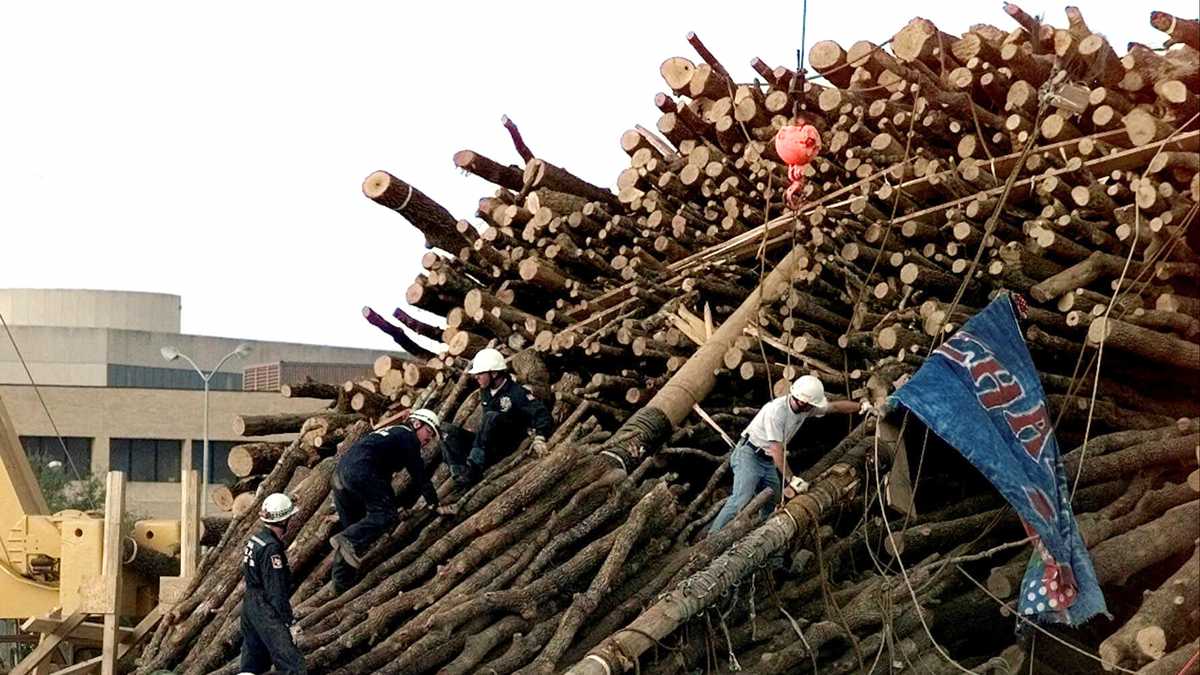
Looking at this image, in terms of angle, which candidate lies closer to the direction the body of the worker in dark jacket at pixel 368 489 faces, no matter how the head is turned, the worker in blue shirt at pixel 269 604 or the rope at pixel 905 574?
the rope

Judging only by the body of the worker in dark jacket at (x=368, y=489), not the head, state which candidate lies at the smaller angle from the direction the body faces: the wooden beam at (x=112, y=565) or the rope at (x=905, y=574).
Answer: the rope

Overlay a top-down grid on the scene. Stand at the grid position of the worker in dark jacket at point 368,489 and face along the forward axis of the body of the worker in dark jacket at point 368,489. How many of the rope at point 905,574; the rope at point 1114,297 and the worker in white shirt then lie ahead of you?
3

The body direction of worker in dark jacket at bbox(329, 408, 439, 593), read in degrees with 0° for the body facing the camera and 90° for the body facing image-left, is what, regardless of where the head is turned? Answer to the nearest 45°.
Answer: approximately 270°

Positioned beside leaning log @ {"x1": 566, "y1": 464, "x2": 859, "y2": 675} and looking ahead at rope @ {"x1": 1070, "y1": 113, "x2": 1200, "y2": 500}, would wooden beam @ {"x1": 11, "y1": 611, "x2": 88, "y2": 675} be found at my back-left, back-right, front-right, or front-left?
back-left

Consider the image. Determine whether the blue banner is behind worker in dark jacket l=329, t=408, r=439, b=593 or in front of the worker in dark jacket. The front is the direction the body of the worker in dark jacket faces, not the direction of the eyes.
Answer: in front

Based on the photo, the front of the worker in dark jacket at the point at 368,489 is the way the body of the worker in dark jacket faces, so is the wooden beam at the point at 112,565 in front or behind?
behind

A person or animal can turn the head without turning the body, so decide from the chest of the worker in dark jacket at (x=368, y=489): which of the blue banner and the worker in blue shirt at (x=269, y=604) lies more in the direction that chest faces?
the blue banner

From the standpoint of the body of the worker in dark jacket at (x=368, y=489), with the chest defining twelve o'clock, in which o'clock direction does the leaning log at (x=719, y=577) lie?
The leaning log is roughly at 1 o'clock from the worker in dark jacket.

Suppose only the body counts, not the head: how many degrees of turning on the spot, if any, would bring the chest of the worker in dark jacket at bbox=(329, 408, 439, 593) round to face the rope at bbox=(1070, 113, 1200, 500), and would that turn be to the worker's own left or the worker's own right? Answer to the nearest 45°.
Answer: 0° — they already face it

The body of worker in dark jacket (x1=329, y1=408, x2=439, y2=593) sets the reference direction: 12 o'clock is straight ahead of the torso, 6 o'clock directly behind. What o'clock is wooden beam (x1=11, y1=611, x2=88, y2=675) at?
The wooden beam is roughly at 7 o'clock from the worker in dark jacket.

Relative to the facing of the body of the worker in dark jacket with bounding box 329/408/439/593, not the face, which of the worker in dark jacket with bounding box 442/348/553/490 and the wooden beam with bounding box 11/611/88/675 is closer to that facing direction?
the worker in dark jacket

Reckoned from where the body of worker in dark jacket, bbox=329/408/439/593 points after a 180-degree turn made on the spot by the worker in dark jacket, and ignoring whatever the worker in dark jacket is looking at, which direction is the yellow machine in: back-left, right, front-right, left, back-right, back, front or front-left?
front-right

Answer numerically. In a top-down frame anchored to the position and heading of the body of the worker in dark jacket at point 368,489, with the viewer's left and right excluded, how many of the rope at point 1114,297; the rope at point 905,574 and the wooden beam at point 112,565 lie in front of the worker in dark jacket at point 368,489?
2

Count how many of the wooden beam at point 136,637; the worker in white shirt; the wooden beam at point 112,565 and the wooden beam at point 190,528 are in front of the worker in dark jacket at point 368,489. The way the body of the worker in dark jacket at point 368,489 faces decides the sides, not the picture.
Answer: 1

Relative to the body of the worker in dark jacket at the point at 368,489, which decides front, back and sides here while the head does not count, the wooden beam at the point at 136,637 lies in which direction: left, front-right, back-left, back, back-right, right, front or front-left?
back-left
